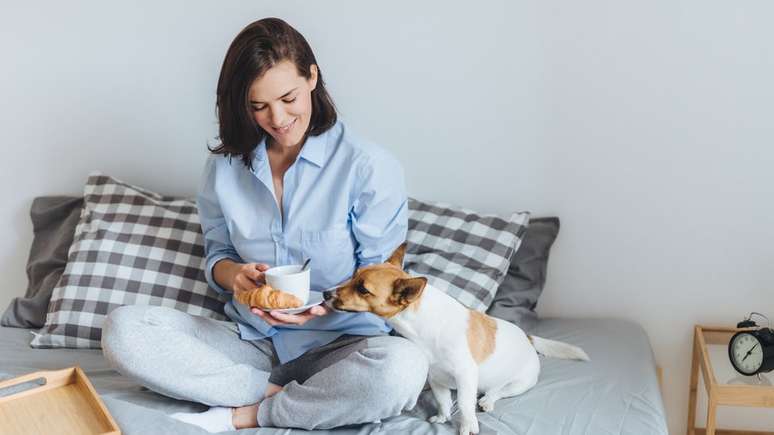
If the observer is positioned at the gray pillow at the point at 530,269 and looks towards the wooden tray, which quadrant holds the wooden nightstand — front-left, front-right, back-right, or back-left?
back-left

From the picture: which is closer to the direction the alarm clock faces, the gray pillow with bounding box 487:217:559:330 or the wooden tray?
the wooden tray

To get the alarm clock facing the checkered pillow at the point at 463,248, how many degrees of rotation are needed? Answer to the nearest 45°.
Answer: approximately 45° to its right

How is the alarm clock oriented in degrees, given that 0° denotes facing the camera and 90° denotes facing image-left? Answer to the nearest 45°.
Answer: approximately 45°

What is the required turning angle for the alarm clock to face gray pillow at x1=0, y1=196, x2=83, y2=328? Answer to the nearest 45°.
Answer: approximately 45° to its right

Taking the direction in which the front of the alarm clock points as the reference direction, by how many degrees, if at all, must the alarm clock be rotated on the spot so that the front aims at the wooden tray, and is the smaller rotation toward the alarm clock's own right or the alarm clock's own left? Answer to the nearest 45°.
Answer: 0° — it already faces it

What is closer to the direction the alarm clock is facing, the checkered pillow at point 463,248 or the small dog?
the small dog

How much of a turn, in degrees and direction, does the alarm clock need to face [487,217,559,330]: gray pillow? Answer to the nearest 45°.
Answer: approximately 45° to its right

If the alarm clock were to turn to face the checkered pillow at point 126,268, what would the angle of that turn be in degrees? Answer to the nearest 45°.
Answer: approximately 45° to its right
